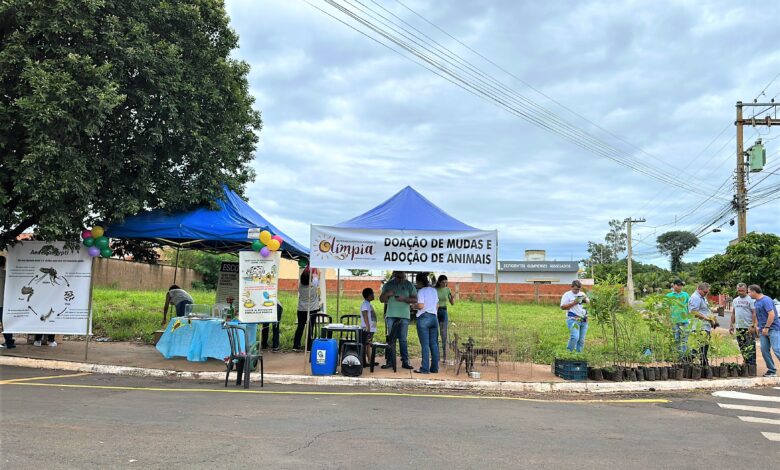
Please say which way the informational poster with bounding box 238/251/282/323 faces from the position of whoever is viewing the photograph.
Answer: facing the viewer

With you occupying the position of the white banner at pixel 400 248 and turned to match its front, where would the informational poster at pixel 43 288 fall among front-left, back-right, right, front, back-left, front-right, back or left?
right

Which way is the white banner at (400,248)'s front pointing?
toward the camera

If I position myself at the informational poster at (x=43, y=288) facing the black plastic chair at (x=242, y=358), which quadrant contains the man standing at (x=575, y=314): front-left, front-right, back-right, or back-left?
front-left

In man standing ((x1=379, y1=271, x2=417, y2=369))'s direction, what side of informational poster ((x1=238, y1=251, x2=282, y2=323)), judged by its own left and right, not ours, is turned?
left

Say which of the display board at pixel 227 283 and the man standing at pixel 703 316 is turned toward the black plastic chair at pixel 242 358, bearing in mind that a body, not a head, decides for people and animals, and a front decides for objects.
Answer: the display board

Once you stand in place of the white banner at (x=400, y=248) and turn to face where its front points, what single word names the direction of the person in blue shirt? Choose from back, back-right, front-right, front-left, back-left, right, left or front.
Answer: left

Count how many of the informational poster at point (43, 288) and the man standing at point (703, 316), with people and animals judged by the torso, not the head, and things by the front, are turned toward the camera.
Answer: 1

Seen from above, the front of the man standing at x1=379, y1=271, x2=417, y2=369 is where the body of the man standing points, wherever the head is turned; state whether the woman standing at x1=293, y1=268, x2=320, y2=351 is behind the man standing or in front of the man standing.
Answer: behind

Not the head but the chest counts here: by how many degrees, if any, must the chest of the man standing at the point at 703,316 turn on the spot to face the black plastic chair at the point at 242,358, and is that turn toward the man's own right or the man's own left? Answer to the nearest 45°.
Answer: approximately 135° to the man's own right

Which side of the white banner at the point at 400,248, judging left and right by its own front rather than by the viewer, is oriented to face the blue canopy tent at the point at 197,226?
right

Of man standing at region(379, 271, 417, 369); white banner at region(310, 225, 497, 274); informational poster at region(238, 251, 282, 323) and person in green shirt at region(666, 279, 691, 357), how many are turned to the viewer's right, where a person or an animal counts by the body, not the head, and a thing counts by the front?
0
